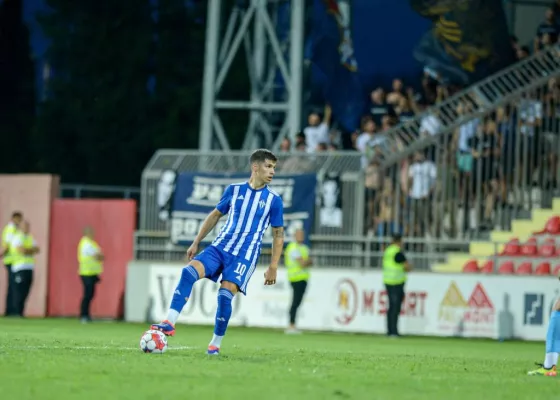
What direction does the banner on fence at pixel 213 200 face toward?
toward the camera

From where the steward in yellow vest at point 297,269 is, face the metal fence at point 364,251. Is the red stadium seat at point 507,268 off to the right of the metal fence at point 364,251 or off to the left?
right

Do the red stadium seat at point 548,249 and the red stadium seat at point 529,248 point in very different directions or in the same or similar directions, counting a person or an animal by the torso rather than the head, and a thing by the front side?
same or similar directions

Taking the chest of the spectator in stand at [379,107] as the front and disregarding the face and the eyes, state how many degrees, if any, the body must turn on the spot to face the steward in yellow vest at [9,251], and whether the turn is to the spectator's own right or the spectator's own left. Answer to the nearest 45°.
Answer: approximately 45° to the spectator's own right

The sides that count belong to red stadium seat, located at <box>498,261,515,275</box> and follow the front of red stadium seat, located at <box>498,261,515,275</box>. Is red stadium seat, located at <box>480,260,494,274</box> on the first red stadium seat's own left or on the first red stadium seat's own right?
on the first red stadium seat's own right

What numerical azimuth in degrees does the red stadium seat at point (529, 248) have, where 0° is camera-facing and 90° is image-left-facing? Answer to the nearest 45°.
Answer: approximately 45°

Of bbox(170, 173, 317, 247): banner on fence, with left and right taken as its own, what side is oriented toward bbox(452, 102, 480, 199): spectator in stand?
left

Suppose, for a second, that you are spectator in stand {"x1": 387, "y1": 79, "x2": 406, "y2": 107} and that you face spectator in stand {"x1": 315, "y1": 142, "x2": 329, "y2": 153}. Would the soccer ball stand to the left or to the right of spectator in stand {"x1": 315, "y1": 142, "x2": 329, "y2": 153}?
left

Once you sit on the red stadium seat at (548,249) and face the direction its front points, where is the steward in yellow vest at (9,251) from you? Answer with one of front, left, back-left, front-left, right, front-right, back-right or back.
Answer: front-right

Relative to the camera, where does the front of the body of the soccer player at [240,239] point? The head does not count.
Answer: toward the camera

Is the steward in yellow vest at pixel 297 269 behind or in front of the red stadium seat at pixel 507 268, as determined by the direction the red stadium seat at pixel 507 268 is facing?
in front
